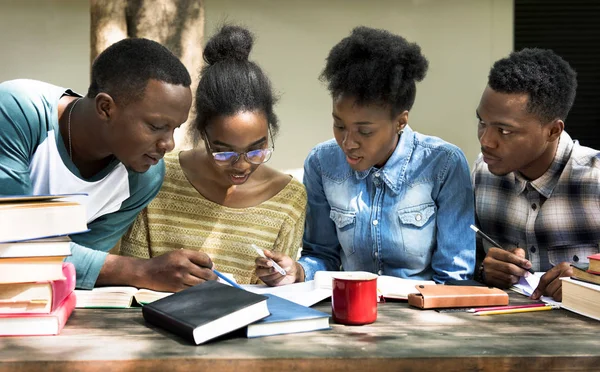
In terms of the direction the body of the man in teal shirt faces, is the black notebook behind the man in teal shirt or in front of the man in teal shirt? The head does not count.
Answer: in front

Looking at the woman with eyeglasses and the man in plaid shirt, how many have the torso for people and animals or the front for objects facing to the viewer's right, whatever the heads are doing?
0

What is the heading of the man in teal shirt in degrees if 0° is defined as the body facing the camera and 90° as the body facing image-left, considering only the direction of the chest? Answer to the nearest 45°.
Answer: approximately 315°

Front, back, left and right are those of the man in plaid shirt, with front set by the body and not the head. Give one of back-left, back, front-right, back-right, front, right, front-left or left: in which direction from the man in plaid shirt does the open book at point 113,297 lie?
front

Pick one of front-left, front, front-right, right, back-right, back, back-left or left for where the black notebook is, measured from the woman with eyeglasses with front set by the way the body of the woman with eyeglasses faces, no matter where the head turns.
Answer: front

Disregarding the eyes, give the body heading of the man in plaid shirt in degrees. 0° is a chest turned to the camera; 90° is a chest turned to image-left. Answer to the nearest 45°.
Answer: approximately 45°

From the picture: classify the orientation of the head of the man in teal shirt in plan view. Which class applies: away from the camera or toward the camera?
toward the camera

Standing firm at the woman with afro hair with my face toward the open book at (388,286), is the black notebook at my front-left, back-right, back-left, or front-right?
front-right

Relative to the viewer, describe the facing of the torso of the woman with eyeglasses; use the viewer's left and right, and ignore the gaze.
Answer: facing the viewer

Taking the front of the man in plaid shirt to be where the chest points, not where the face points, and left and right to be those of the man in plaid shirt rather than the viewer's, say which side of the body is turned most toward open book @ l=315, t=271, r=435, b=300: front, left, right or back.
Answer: front

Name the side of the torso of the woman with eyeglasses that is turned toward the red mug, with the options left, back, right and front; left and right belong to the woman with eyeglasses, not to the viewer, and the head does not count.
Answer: front

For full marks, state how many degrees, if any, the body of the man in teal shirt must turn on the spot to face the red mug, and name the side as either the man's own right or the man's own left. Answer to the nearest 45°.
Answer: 0° — they already face it

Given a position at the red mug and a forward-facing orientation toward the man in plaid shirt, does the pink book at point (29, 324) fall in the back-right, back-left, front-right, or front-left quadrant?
back-left

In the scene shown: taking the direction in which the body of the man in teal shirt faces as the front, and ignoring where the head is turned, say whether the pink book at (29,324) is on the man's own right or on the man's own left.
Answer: on the man's own right

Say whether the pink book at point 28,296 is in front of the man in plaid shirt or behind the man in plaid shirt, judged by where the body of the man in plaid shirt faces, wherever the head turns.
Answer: in front
